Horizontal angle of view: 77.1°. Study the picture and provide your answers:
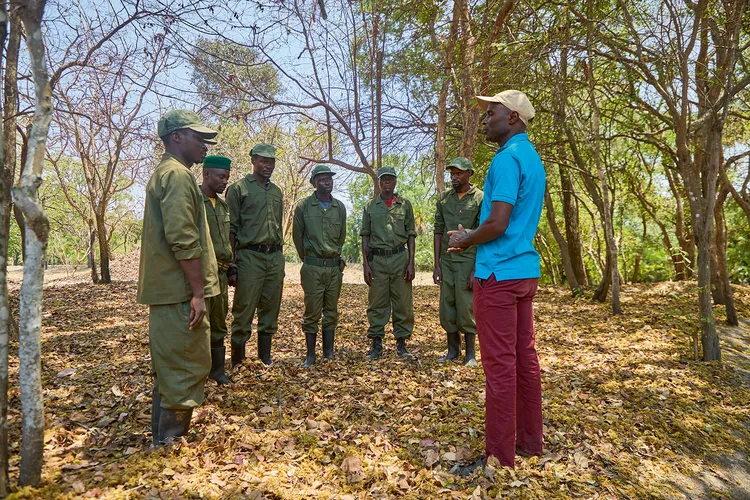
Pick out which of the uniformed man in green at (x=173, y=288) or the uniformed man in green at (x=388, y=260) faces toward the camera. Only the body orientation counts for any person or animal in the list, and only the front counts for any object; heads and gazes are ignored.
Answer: the uniformed man in green at (x=388, y=260)

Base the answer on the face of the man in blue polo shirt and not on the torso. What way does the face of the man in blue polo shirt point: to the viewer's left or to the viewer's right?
to the viewer's left

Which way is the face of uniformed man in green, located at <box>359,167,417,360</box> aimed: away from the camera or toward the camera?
toward the camera

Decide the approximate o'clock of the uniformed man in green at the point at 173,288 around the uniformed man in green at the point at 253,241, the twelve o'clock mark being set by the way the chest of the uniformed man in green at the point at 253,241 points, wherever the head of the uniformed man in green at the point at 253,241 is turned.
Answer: the uniformed man in green at the point at 173,288 is roughly at 2 o'clock from the uniformed man in green at the point at 253,241.

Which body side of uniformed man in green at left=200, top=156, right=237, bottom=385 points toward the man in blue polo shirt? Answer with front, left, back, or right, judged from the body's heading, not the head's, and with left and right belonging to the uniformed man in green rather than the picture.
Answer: front

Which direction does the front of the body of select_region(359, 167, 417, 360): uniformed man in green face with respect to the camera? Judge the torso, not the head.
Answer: toward the camera

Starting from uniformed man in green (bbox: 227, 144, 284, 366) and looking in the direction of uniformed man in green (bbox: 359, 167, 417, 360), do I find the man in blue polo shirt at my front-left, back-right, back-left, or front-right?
front-right

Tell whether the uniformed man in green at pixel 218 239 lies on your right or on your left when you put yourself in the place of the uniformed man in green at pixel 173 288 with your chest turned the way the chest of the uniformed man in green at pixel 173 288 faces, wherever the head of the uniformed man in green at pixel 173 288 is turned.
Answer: on your left

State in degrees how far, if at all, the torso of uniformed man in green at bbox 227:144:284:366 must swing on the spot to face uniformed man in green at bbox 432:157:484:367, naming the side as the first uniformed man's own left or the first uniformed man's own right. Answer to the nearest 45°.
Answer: approximately 45° to the first uniformed man's own left

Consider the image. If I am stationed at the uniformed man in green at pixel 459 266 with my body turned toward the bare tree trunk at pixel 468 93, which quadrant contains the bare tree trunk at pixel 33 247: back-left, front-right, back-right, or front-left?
back-left

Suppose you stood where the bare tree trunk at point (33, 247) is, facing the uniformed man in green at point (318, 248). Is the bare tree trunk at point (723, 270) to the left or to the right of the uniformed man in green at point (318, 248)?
right

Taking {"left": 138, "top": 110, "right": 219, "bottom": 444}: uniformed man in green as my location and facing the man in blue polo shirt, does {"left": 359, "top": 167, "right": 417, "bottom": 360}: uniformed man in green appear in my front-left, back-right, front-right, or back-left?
front-left

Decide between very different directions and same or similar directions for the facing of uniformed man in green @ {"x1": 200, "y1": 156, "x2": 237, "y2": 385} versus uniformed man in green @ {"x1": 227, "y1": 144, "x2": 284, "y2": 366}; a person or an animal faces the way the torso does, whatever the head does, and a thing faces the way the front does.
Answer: same or similar directions

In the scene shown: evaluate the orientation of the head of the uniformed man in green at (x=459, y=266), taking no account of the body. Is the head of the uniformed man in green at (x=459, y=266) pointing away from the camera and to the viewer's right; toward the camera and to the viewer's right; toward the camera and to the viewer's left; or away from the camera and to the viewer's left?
toward the camera and to the viewer's left

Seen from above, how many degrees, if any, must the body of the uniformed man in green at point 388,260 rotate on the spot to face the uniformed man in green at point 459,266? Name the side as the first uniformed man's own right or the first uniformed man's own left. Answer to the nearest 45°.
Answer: approximately 45° to the first uniformed man's own left
